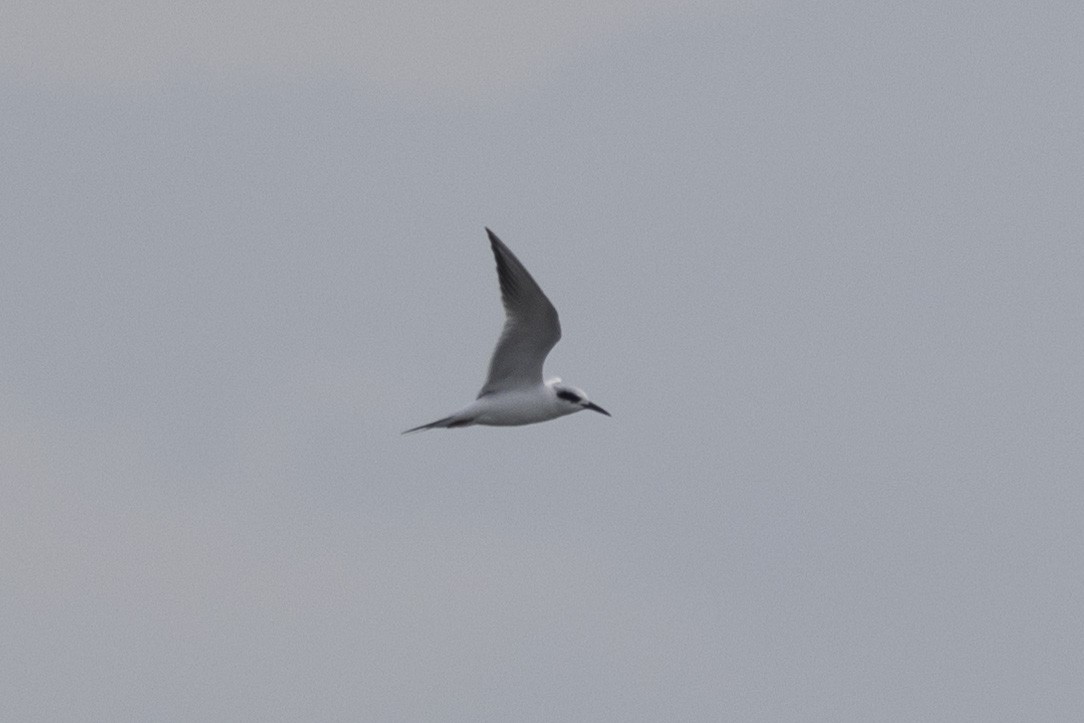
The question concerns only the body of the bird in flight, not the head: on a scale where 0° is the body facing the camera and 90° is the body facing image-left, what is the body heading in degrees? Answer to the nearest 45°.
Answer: approximately 270°
